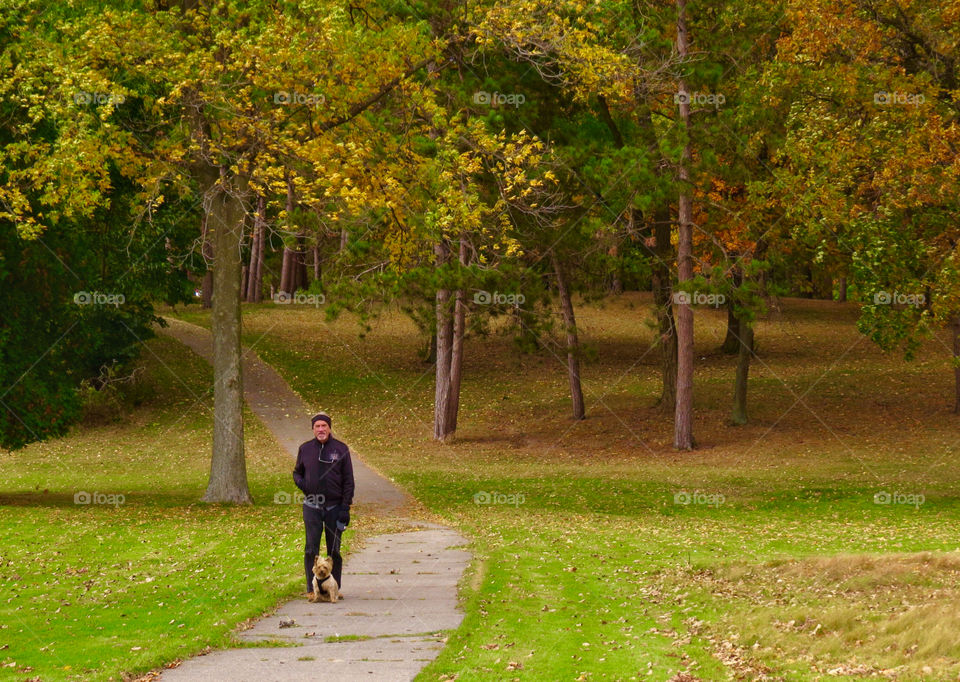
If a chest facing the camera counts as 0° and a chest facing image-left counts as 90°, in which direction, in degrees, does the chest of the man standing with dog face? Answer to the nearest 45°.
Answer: approximately 0°
